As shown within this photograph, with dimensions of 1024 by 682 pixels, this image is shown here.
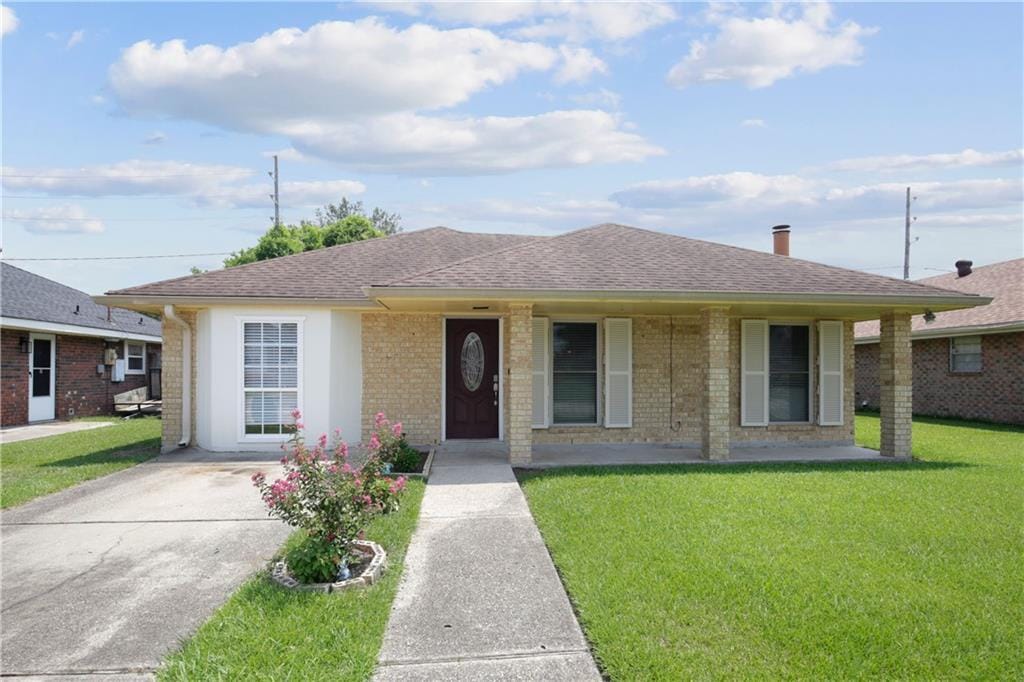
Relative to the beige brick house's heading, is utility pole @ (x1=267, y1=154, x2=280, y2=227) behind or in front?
behind

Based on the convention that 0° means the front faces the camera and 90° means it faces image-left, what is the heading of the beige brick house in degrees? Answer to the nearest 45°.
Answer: approximately 0°

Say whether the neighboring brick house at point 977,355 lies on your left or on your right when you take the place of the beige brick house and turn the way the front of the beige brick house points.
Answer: on your left

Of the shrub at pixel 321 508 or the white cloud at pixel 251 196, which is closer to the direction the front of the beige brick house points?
the shrub

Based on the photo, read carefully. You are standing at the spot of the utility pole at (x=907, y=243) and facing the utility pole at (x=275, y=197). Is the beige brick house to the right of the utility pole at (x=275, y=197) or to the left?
left

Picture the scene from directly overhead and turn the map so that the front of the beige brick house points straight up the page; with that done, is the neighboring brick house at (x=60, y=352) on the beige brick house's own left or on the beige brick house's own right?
on the beige brick house's own right

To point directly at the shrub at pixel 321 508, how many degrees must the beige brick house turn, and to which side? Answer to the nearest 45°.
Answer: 0° — it already faces it
